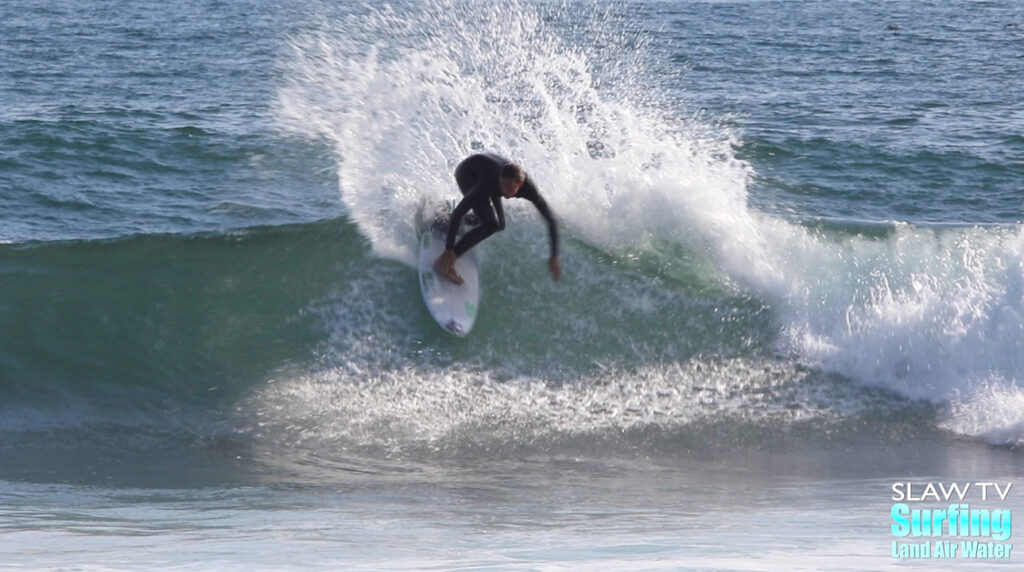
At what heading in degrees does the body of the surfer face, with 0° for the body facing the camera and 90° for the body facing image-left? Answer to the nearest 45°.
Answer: approximately 315°
